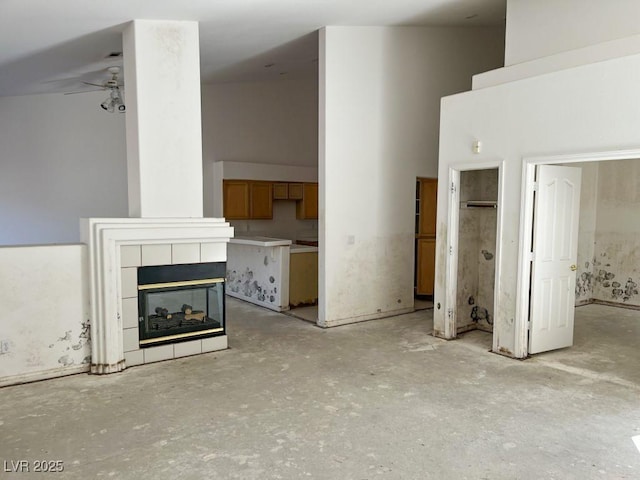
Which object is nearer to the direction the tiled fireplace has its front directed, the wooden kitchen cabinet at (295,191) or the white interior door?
the white interior door

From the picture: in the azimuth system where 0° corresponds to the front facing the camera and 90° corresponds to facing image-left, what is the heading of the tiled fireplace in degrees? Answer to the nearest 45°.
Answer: approximately 315°

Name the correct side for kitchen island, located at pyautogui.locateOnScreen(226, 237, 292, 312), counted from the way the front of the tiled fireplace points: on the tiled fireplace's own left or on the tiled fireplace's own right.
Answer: on the tiled fireplace's own left

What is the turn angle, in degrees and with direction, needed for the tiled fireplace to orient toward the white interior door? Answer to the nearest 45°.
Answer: approximately 45° to its left

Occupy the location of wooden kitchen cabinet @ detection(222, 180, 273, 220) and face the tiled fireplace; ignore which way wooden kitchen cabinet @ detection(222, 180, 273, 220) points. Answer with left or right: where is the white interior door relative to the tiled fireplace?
left

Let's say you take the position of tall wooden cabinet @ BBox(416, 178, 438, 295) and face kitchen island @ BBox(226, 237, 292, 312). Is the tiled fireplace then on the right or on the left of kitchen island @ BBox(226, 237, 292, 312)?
left

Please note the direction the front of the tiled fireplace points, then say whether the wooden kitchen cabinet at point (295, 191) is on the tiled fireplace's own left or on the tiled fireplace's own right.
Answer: on the tiled fireplace's own left
